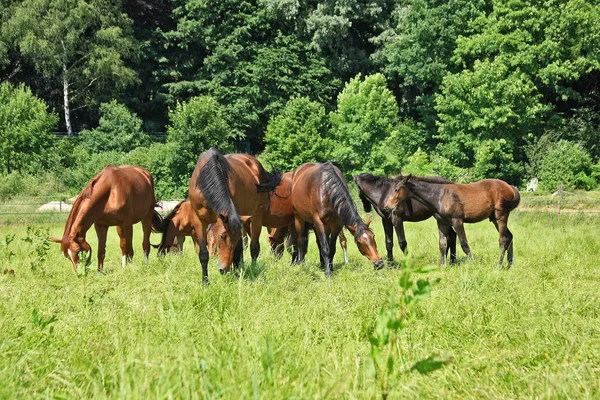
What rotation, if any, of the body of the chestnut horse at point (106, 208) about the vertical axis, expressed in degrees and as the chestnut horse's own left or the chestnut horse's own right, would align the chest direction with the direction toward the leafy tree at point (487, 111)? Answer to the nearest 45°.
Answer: approximately 180°

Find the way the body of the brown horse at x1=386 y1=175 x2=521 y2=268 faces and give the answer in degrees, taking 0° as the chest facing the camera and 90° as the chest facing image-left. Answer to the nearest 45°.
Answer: approximately 90°

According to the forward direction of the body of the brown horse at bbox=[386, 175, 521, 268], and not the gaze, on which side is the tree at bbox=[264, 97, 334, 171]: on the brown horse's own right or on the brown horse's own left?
on the brown horse's own right

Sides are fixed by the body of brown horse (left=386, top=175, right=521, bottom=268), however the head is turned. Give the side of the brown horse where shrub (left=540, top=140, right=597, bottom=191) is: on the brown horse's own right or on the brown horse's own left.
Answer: on the brown horse's own right

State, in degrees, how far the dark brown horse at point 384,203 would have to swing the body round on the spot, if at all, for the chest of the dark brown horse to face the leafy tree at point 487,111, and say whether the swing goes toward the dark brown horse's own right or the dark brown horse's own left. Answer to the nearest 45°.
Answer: approximately 90° to the dark brown horse's own right

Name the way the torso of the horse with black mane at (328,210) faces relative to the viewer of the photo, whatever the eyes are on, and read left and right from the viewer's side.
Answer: facing the viewer and to the right of the viewer

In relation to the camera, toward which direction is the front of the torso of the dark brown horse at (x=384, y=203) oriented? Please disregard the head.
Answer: to the viewer's left

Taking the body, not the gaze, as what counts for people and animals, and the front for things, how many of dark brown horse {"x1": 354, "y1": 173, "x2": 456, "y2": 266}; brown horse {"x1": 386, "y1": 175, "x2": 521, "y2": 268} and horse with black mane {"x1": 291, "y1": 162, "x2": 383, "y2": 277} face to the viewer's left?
2

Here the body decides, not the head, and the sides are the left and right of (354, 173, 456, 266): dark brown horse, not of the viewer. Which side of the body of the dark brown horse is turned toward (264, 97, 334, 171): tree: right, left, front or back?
right

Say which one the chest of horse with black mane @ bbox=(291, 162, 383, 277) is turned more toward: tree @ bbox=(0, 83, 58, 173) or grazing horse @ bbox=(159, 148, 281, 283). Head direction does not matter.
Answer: the grazing horse

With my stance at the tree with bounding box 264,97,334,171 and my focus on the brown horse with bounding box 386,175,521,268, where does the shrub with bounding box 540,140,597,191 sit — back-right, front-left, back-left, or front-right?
front-left

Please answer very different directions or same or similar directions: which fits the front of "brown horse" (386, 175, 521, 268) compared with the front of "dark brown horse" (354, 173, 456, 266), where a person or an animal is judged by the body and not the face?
same or similar directions
